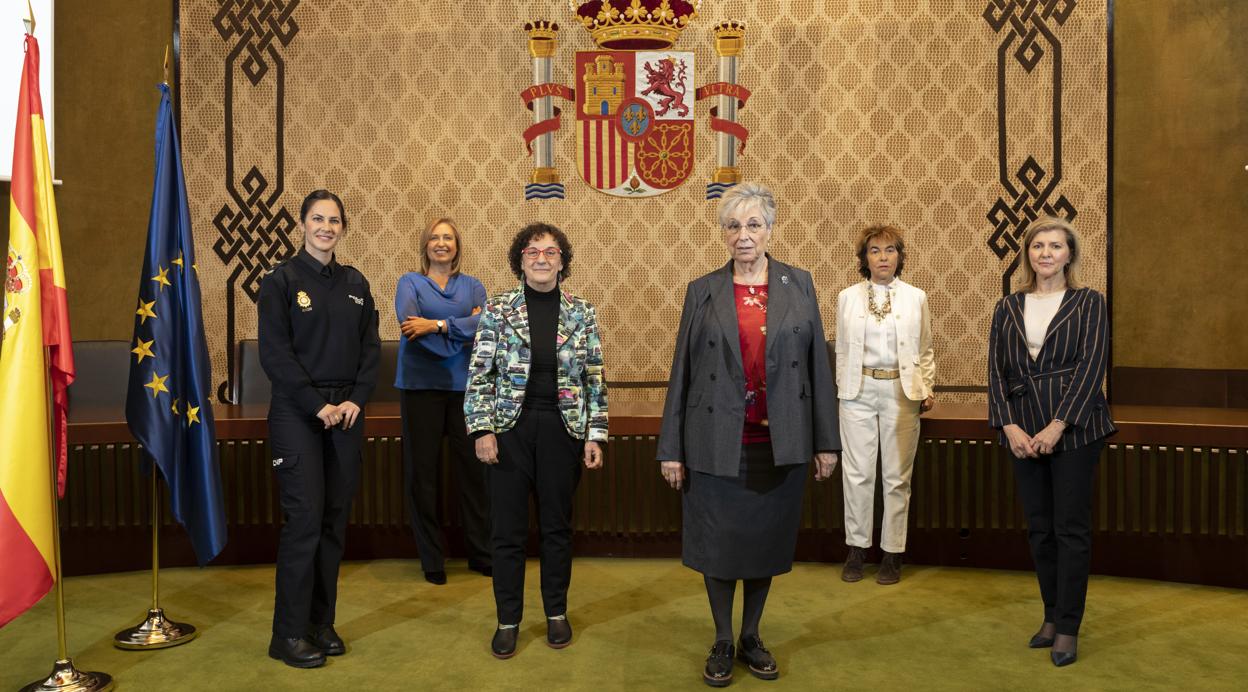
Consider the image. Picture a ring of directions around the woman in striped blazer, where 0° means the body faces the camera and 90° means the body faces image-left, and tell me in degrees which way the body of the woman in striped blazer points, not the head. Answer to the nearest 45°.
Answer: approximately 45°

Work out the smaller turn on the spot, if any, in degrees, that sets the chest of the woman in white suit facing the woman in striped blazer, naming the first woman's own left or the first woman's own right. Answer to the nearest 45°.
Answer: approximately 45° to the first woman's own left

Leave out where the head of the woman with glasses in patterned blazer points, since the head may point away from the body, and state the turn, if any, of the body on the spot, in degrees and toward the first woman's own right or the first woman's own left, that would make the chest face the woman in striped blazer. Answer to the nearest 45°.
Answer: approximately 90° to the first woman's own left

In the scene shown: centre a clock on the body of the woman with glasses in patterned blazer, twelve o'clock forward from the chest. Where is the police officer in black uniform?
The police officer in black uniform is roughly at 3 o'clock from the woman with glasses in patterned blazer.

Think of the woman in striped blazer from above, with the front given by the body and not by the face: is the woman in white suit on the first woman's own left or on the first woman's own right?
on the first woman's own right

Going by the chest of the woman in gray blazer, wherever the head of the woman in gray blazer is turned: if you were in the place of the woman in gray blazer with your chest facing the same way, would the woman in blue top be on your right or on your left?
on your right
